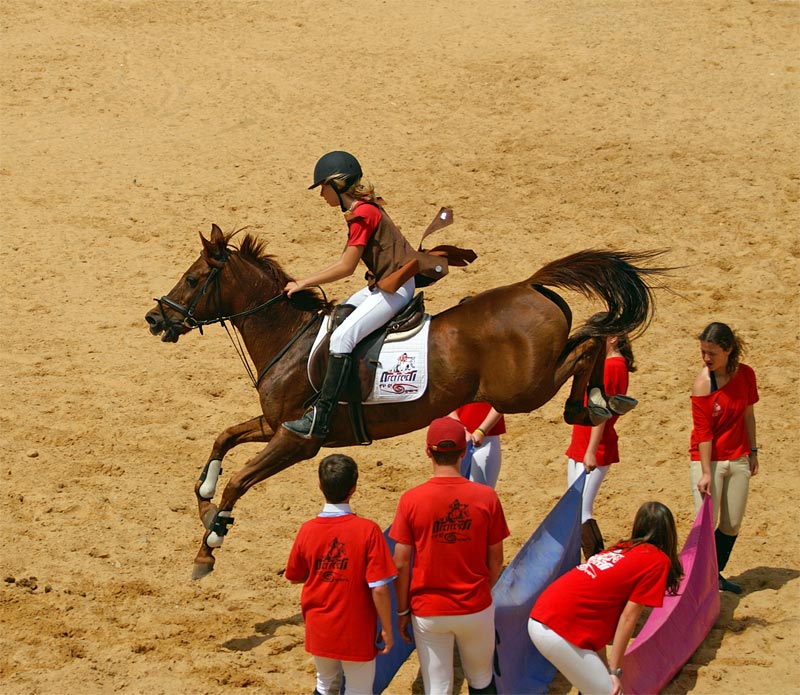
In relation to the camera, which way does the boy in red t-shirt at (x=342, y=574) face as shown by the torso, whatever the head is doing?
away from the camera

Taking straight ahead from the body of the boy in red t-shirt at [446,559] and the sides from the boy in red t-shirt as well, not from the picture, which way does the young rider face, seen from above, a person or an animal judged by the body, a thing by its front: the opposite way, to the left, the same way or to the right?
to the left

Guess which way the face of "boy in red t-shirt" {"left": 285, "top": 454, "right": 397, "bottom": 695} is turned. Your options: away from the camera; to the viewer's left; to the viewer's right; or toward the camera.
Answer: away from the camera

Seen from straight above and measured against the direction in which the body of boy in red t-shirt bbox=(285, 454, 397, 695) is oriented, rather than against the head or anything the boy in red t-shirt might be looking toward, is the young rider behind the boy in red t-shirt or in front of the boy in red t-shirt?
in front

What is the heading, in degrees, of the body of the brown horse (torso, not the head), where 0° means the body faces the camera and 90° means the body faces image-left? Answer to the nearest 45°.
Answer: approximately 90°

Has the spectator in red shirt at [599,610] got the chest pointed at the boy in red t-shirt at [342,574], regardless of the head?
no

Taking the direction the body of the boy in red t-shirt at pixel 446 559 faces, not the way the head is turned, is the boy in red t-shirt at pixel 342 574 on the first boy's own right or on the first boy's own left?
on the first boy's own left

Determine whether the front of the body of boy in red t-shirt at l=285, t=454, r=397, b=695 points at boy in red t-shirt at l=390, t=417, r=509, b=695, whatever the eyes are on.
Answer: no

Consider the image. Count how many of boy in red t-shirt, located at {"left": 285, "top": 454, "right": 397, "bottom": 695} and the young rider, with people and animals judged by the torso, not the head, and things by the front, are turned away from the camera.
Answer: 1

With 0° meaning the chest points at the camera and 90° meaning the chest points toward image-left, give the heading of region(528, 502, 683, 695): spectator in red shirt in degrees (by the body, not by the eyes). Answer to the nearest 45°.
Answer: approximately 225°

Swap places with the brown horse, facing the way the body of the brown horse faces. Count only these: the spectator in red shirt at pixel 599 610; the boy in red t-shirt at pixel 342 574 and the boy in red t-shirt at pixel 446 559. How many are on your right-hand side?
0

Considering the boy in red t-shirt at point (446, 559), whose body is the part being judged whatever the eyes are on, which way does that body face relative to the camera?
away from the camera

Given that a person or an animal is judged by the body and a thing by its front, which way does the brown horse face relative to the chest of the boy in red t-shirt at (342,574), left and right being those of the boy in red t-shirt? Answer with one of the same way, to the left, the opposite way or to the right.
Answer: to the left

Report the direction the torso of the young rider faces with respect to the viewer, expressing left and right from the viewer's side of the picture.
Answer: facing to the left of the viewer

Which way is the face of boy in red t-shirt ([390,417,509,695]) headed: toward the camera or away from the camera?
away from the camera

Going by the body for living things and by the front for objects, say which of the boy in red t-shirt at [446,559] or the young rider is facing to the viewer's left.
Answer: the young rider

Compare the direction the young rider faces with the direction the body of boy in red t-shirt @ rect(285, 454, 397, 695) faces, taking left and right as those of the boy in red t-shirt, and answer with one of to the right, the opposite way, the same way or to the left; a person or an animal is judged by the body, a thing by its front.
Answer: to the left

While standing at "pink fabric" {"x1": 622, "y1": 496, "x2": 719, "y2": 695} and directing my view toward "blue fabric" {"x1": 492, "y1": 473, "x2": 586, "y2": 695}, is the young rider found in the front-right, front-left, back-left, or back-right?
front-right
